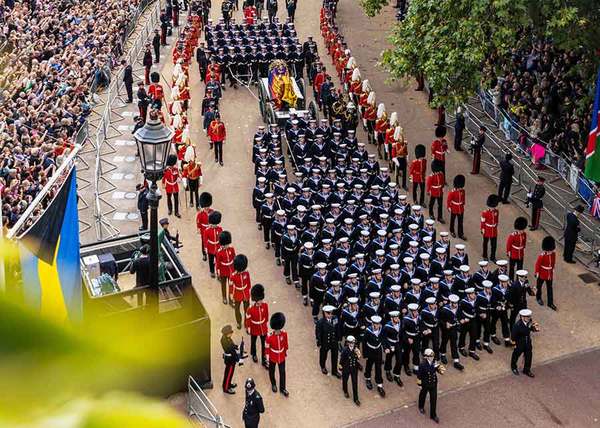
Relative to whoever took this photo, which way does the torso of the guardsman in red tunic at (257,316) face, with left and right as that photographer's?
facing the viewer and to the right of the viewer

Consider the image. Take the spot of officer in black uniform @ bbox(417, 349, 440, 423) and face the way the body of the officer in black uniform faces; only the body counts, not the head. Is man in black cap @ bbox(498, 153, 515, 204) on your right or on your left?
on your left

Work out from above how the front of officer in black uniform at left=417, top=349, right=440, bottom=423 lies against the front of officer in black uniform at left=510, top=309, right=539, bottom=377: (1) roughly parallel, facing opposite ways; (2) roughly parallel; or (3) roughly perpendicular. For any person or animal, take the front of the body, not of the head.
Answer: roughly parallel

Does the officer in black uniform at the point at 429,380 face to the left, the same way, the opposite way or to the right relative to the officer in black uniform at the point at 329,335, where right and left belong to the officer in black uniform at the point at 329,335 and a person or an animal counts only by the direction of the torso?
the same way

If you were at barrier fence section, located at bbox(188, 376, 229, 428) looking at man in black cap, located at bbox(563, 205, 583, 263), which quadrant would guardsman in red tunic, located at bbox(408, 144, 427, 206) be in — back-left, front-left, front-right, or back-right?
front-left

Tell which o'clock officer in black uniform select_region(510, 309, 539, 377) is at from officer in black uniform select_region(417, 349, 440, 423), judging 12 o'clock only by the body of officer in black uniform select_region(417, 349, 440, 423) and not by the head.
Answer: officer in black uniform select_region(510, 309, 539, 377) is roughly at 9 o'clock from officer in black uniform select_region(417, 349, 440, 423).

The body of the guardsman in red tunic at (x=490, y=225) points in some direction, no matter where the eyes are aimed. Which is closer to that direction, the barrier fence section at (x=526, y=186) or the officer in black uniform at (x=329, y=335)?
the officer in black uniform
